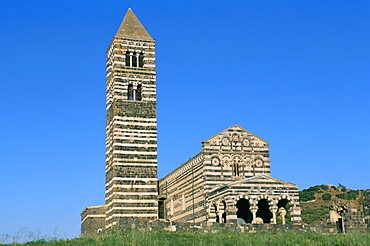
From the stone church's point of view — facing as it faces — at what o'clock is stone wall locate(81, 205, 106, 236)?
The stone wall is roughly at 4 o'clock from the stone church.

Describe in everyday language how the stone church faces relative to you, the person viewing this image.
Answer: facing the viewer
